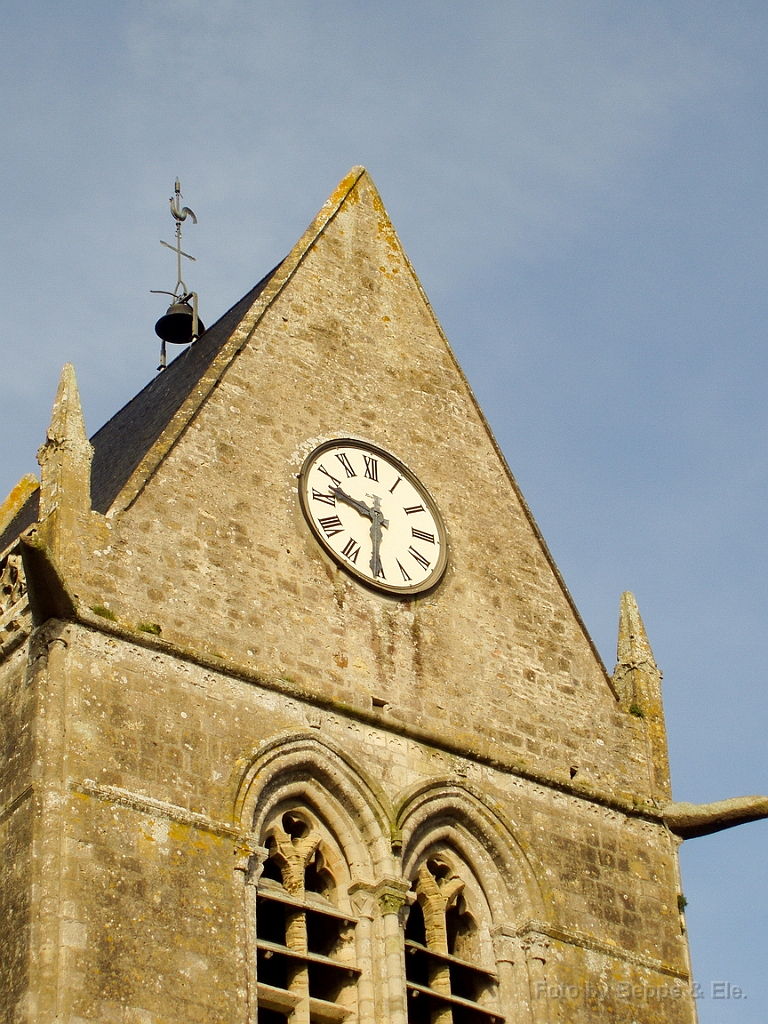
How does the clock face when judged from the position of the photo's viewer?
facing the viewer and to the right of the viewer
